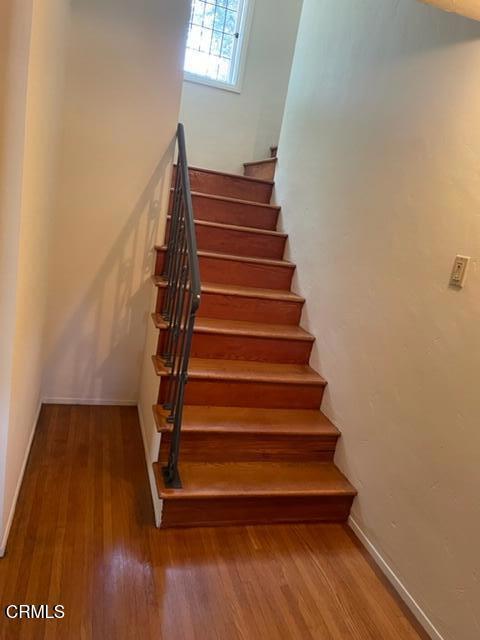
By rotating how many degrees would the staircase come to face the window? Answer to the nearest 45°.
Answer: approximately 180°

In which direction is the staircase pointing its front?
toward the camera
